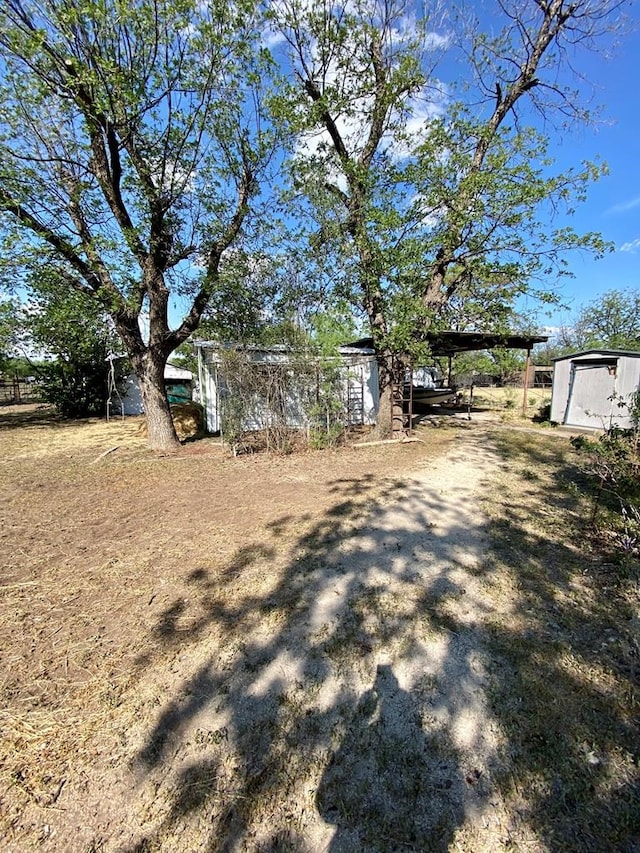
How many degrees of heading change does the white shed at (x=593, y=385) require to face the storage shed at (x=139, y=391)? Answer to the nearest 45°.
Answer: approximately 90° to its right

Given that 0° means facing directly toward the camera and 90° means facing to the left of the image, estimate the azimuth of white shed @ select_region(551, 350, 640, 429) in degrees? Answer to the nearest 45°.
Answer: approximately 0°

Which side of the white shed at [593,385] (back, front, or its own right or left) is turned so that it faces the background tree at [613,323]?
back

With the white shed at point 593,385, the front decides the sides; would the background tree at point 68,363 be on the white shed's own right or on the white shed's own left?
on the white shed's own right

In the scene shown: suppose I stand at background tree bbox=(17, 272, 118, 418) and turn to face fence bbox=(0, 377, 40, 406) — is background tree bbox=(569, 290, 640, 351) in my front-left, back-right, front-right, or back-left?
back-right

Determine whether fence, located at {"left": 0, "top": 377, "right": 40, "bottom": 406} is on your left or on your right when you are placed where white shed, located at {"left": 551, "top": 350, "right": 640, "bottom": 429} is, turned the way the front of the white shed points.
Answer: on your right

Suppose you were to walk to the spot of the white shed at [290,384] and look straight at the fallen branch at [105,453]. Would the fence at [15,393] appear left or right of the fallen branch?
right

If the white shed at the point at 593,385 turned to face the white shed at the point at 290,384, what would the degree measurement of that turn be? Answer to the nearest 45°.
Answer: approximately 45° to its right

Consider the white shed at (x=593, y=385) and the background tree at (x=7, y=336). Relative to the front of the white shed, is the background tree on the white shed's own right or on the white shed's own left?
on the white shed's own right

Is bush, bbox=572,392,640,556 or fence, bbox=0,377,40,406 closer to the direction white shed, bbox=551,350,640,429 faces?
the bush

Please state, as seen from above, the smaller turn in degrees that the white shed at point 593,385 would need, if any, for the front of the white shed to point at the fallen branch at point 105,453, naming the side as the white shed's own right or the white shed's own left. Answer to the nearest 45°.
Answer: approximately 45° to the white shed's own right

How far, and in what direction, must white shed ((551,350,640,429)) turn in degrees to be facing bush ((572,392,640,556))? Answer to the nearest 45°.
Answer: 0° — it already faces it
